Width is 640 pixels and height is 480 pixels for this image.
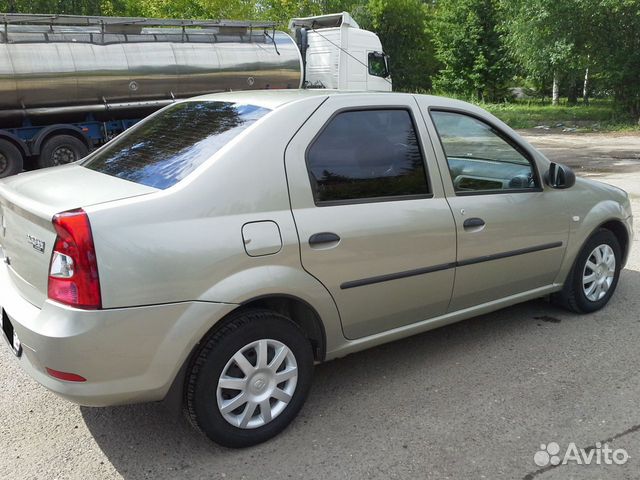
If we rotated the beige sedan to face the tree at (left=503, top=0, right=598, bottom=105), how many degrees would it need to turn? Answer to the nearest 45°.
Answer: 0° — it already faces it

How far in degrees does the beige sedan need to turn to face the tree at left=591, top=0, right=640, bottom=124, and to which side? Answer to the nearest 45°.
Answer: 0° — it already faces it

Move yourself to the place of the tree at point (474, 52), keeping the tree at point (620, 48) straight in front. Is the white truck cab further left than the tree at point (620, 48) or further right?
right

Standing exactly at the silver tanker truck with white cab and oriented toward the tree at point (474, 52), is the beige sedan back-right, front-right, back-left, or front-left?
back-right

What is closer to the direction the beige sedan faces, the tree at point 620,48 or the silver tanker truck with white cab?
the tree

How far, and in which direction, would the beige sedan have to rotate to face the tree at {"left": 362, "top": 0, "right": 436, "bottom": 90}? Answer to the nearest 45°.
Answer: approximately 45° to its left

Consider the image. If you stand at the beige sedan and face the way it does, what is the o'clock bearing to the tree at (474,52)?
The tree is roughly at 11 o'clock from the beige sedan.

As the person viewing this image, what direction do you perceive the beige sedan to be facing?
facing away from the viewer and to the right of the viewer

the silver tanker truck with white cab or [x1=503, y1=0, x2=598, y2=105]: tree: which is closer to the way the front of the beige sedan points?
the tree
